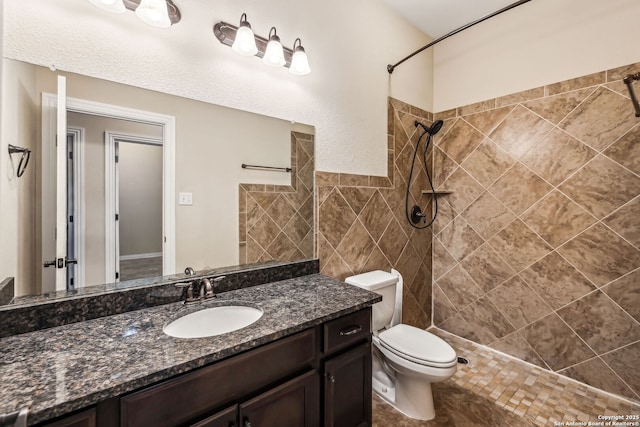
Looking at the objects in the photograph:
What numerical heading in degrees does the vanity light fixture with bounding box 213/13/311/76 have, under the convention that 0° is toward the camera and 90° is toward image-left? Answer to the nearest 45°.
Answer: approximately 315°

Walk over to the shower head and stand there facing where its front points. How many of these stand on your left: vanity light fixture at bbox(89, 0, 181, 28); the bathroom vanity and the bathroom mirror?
0

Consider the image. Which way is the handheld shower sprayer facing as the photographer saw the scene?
facing the viewer and to the right of the viewer

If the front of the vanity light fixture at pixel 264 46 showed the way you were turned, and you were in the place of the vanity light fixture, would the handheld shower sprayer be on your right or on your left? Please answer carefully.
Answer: on your left

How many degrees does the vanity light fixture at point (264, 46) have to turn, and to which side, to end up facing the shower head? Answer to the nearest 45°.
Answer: approximately 90° to its left

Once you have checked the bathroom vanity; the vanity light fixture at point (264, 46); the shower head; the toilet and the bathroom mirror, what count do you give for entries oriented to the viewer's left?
0

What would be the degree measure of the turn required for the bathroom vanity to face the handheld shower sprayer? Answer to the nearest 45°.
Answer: approximately 90° to its left

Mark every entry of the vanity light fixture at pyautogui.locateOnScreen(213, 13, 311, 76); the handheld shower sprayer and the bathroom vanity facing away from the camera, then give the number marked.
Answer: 0
